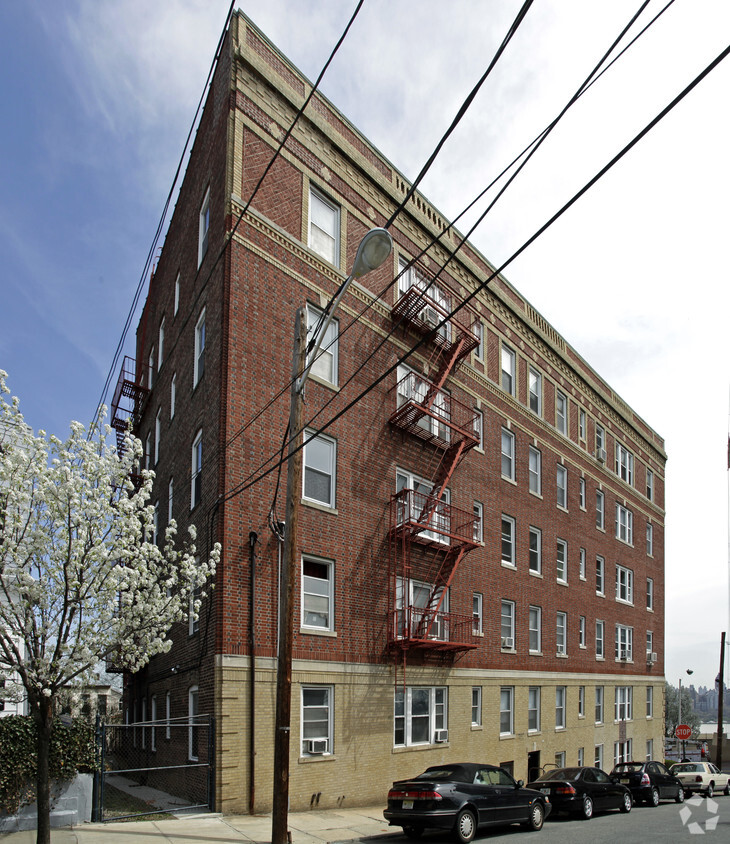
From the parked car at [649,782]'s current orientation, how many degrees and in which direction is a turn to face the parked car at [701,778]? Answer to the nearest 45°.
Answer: approximately 45° to its left

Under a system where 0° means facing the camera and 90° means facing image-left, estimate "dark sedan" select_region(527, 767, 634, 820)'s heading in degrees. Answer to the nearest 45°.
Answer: approximately 225°

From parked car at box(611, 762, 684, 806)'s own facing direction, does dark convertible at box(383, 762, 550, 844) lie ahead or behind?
behind

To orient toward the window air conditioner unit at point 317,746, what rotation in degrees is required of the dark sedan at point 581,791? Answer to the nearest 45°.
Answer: approximately 180°

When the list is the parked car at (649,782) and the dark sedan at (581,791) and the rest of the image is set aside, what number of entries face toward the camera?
0

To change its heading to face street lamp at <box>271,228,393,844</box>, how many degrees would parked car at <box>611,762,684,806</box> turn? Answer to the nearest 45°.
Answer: approximately 135° to its right
